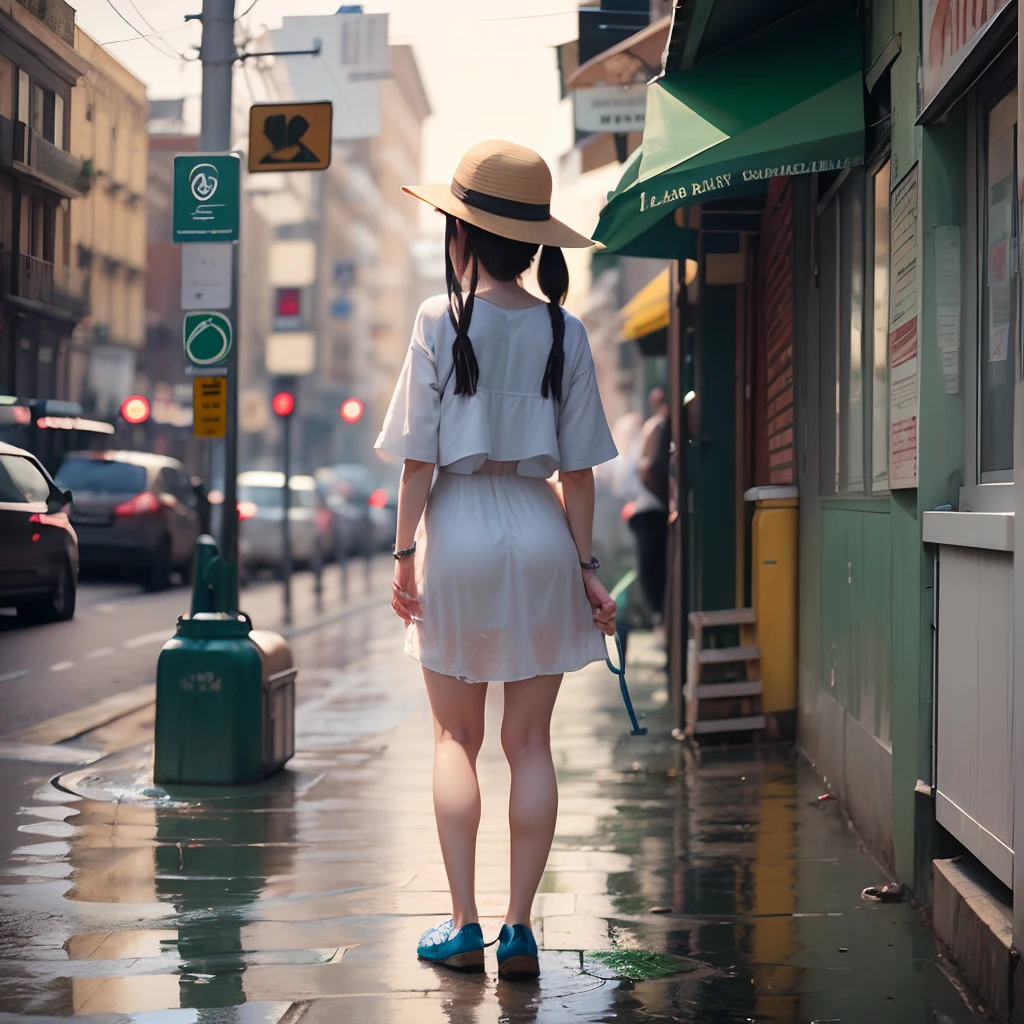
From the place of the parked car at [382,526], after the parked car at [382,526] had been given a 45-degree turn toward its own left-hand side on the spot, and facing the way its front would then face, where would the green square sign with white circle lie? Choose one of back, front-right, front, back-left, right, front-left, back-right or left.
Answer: back-left

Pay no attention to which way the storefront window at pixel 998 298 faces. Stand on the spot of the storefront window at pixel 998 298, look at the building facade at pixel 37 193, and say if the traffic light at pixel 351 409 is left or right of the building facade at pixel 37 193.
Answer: right

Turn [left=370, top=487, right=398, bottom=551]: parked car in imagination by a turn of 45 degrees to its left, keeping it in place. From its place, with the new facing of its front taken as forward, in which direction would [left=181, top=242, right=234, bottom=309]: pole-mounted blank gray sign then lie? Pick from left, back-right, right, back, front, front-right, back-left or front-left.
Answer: back-left

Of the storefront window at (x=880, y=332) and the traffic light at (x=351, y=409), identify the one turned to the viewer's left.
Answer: the storefront window

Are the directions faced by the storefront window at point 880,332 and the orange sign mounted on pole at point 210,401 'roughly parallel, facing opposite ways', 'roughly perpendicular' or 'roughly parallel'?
roughly perpendicular

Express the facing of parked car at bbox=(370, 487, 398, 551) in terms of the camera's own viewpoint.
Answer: facing away from the viewer

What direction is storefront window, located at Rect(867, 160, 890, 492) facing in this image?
to the viewer's left

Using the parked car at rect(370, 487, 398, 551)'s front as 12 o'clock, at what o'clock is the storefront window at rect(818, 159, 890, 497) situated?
The storefront window is roughly at 6 o'clock from the parked car.

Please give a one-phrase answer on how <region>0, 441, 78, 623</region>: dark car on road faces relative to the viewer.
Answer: facing away from the viewer and to the right of the viewer

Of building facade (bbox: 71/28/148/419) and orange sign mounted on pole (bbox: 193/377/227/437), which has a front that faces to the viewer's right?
the building facade

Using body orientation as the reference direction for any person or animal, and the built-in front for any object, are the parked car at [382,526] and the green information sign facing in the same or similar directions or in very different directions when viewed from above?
very different directions
